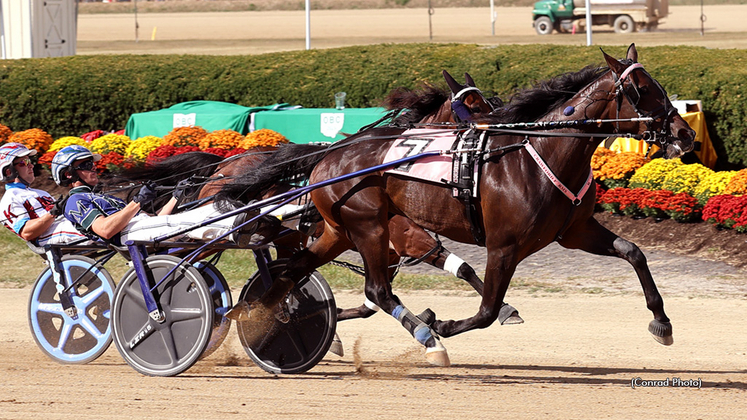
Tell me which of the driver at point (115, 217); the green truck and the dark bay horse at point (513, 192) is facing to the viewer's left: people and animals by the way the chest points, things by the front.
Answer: the green truck

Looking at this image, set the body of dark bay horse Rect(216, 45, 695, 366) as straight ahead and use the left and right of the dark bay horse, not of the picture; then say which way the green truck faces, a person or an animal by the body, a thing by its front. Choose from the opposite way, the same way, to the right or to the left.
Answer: the opposite way

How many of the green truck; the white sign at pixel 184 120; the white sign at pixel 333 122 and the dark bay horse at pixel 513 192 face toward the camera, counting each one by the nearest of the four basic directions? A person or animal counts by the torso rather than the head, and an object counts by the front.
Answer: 2

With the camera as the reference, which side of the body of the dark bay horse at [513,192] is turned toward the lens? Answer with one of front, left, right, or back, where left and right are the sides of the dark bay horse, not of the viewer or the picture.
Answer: right

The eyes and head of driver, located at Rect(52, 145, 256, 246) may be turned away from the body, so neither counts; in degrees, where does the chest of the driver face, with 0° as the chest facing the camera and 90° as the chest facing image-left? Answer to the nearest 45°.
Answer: approximately 270°

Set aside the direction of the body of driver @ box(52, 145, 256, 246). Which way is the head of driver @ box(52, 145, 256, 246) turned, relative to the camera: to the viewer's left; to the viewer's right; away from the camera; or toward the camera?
to the viewer's right

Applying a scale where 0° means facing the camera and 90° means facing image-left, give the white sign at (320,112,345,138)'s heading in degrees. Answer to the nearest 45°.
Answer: approximately 0°

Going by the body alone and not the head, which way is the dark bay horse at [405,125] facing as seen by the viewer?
to the viewer's right

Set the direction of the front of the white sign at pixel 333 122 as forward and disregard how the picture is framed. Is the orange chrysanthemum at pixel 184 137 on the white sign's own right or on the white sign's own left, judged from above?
on the white sign's own right

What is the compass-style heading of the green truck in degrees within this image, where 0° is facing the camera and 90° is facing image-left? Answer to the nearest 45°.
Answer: approximately 90°
